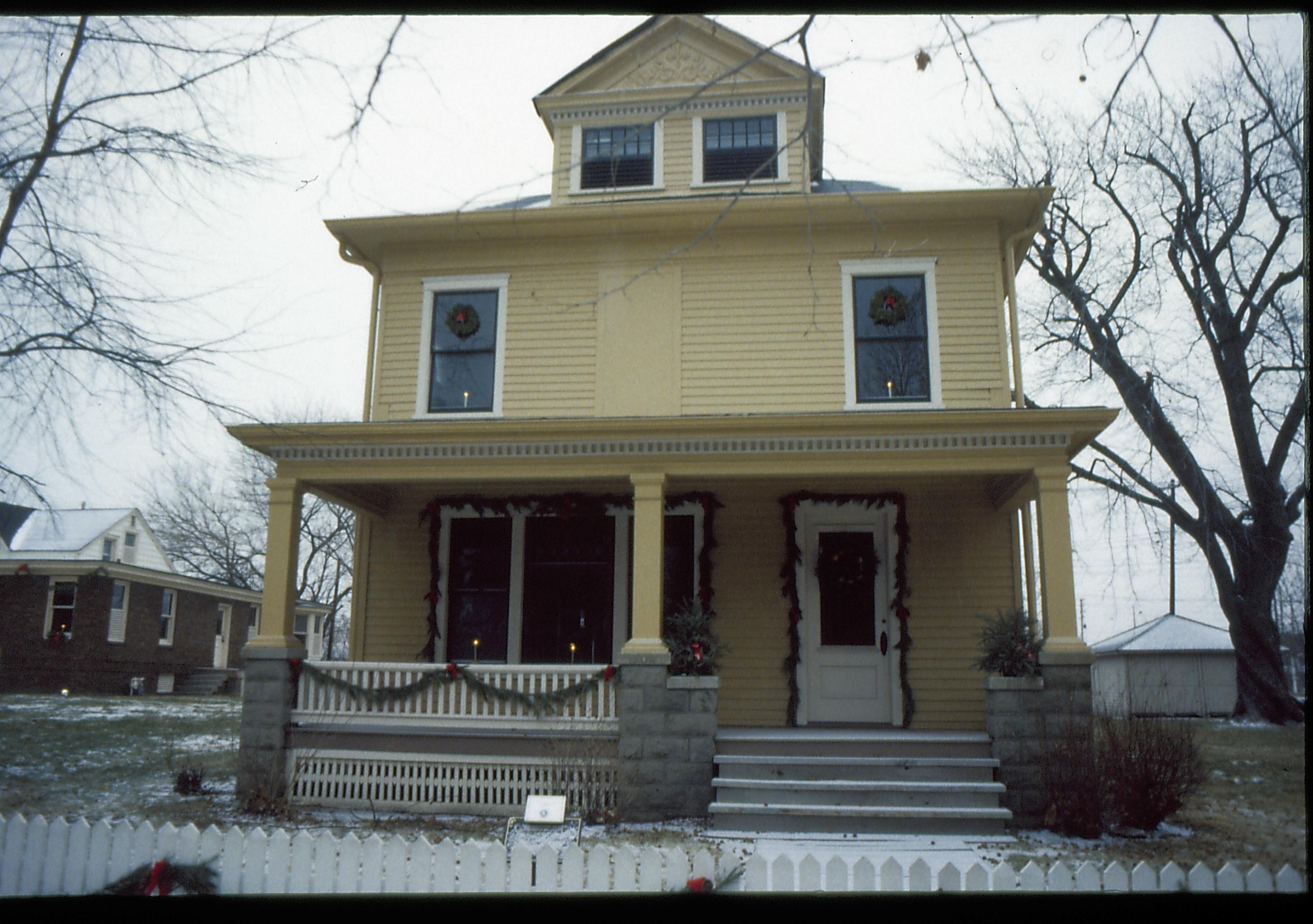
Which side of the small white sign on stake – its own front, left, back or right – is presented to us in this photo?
front

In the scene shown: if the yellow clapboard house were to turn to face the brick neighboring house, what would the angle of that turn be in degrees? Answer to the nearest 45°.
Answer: approximately 135° to its right

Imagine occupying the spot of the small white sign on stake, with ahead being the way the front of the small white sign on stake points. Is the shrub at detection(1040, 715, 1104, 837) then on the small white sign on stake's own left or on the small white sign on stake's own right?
on the small white sign on stake's own left

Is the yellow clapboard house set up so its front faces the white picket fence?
yes

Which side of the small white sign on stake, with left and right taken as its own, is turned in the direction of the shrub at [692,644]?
back

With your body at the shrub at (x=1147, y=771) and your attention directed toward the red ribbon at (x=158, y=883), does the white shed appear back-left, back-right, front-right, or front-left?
back-right

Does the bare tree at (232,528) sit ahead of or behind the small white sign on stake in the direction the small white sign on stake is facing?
behind

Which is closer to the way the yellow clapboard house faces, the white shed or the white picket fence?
the white picket fence

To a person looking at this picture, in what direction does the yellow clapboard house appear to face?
facing the viewer

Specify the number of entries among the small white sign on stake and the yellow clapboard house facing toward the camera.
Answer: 2

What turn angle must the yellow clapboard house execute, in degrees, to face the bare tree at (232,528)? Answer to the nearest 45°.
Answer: approximately 135° to its right

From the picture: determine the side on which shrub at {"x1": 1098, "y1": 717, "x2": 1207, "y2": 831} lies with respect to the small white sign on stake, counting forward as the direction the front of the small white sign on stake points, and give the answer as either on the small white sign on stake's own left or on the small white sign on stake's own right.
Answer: on the small white sign on stake's own left

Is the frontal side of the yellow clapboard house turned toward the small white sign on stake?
yes

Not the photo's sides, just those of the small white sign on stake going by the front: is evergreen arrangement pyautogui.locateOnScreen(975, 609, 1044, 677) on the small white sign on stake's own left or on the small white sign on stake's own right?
on the small white sign on stake's own left
